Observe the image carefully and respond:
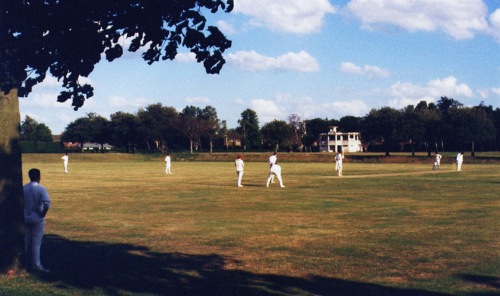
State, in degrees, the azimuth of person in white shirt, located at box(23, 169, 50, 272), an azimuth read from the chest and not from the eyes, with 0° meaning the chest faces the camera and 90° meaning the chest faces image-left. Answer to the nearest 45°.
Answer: approximately 225°
